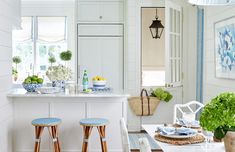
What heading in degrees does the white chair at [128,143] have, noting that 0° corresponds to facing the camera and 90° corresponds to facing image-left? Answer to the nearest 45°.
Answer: approximately 270°

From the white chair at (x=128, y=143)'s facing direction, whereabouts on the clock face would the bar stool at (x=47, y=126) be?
The bar stool is roughly at 8 o'clock from the white chair.

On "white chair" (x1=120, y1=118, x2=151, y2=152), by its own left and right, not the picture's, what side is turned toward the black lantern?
left

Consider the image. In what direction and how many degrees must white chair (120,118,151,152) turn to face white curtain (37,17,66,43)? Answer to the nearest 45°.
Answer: approximately 90° to its left

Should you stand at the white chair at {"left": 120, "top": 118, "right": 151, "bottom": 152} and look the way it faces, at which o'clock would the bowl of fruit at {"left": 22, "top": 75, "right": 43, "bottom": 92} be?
The bowl of fruit is roughly at 8 o'clock from the white chair.

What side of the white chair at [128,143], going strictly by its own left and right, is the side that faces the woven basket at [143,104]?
left

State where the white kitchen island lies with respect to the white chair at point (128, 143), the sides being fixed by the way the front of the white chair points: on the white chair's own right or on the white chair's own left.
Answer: on the white chair's own left

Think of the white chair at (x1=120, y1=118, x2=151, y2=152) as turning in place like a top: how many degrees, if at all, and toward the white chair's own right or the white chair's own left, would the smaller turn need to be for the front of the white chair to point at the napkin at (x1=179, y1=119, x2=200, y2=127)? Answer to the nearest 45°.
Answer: approximately 45° to the white chair's own left
